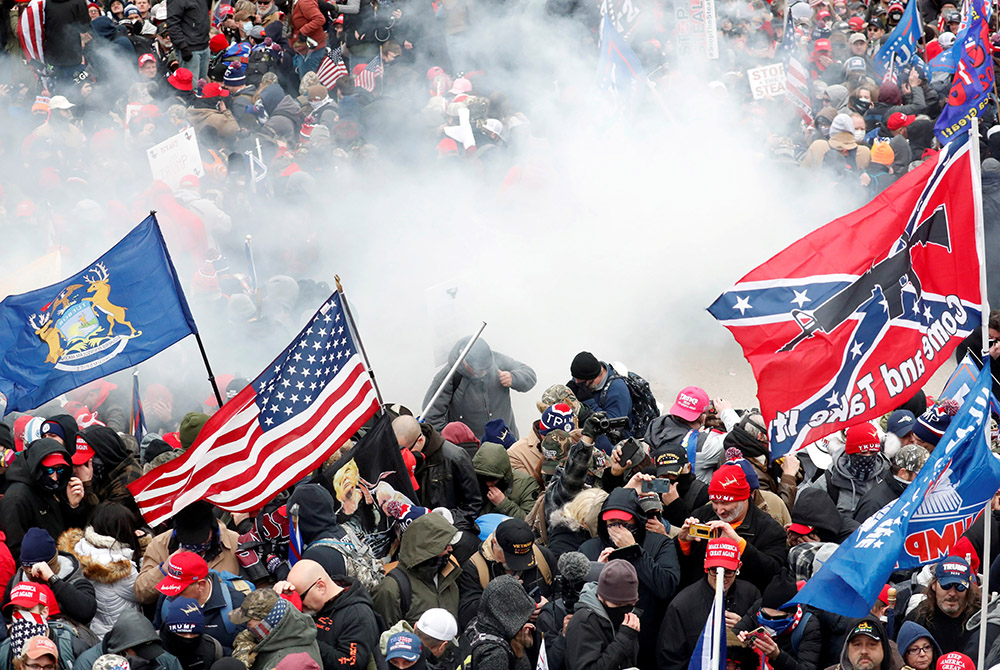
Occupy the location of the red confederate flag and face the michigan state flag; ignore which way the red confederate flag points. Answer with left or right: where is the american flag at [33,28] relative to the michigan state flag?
right

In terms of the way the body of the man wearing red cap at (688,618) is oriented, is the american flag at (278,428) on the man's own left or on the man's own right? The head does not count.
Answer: on the man's own right

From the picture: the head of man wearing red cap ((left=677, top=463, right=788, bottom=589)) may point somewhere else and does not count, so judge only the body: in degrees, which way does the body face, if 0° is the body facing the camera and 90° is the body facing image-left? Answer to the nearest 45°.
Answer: approximately 45°

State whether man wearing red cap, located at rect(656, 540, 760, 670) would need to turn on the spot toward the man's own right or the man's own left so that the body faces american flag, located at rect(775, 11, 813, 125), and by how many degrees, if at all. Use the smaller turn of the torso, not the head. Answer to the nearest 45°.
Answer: approximately 180°

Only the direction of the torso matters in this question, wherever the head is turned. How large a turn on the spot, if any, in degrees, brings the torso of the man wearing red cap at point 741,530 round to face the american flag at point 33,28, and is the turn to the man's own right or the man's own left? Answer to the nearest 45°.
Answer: approximately 90° to the man's own right

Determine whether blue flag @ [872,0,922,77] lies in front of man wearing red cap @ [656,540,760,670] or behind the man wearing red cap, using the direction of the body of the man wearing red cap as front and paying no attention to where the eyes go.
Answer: behind

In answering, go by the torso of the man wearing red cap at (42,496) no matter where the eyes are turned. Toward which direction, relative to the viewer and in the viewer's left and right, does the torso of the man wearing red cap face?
facing the viewer and to the right of the viewer

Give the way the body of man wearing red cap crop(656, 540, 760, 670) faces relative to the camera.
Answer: toward the camera

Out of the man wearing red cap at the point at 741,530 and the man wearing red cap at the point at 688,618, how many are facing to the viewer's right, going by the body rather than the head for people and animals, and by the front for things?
0

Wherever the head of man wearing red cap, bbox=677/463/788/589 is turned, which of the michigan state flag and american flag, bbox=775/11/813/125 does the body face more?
the michigan state flag

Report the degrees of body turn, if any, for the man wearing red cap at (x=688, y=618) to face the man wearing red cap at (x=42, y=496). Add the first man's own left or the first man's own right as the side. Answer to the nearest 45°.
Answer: approximately 90° to the first man's own right

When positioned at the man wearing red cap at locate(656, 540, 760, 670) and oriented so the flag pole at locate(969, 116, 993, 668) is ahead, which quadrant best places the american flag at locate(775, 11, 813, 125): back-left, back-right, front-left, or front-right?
front-left
